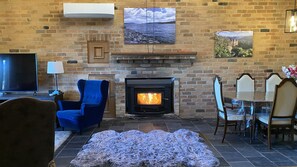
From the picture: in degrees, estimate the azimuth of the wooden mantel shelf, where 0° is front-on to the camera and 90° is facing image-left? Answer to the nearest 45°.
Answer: approximately 0°

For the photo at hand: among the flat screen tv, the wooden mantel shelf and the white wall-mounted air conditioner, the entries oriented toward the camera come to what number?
3

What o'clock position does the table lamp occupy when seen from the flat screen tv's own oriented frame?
The table lamp is roughly at 10 o'clock from the flat screen tv.

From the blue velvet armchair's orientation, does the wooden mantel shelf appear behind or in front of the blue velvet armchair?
behind

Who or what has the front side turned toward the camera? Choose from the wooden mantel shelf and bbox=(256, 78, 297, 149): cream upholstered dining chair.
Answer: the wooden mantel shelf

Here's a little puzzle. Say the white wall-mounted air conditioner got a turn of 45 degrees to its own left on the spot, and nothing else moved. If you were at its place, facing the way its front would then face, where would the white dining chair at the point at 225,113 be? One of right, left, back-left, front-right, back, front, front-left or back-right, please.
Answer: front

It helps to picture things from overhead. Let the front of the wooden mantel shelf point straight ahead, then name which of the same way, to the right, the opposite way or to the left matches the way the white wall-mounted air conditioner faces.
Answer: the same way

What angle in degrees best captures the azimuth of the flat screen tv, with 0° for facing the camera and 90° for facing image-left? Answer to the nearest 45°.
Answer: approximately 0°

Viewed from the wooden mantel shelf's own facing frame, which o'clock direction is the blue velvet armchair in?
The blue velvet armchair is roughly at 2 o'clock from the wooden mantel shelf.

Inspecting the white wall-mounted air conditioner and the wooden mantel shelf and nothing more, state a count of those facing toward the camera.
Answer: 2

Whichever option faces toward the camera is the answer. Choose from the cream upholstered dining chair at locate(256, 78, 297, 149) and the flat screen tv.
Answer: the flat screen tv

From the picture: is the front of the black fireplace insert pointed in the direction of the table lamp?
no

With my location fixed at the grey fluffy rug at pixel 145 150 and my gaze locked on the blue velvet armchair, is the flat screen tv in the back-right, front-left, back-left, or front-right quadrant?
front-left

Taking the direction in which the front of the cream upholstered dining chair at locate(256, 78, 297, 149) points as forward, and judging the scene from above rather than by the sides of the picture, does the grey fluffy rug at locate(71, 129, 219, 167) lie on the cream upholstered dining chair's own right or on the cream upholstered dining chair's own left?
on the cream upholstered dining chair's own left

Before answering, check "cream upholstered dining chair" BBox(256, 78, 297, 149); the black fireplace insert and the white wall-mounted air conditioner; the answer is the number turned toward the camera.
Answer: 2

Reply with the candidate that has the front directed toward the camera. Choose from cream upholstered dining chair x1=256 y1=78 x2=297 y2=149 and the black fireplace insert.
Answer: the black fireplace insert

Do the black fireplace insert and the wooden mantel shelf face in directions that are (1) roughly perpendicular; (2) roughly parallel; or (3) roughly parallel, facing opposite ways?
roughly parallel

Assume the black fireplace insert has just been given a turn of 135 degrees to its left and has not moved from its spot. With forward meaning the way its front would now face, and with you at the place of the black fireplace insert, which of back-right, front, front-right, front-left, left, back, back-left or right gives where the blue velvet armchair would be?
back
